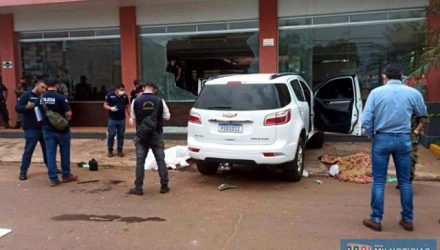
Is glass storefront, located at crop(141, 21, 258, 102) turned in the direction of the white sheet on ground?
yes

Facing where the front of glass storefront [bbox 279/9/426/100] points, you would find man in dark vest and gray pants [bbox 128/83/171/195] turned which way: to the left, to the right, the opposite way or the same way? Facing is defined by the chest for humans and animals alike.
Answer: the opposite way

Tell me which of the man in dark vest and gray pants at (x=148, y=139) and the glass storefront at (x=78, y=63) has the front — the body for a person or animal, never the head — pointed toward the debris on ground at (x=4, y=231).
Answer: the glass storefront

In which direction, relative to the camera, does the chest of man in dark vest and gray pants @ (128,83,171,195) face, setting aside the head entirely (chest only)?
away from the camera

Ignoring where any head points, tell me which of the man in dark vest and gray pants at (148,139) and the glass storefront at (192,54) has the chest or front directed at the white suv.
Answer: the glass storefront

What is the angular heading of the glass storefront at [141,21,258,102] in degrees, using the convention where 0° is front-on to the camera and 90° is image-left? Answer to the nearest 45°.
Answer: approximately 0°

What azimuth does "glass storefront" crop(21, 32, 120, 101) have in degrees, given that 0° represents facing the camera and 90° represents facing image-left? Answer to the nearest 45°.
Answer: approximately 0°

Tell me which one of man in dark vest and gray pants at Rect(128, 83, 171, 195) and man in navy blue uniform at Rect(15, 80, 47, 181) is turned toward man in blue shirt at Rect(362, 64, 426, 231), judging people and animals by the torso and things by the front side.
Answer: man in navy blue uniform at Rect(15, 80, 47, 181)

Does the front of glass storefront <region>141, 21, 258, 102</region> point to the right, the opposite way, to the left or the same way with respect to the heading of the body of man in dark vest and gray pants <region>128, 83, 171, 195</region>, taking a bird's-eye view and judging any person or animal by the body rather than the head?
the opposite way
